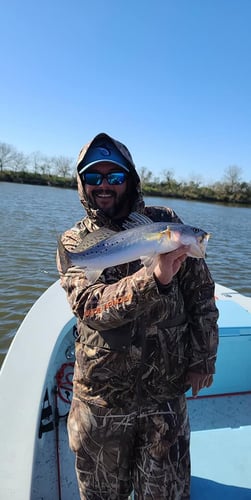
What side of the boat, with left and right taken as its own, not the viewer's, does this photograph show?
back

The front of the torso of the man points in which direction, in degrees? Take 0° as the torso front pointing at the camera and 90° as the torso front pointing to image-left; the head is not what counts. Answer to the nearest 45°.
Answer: approximately 0°
